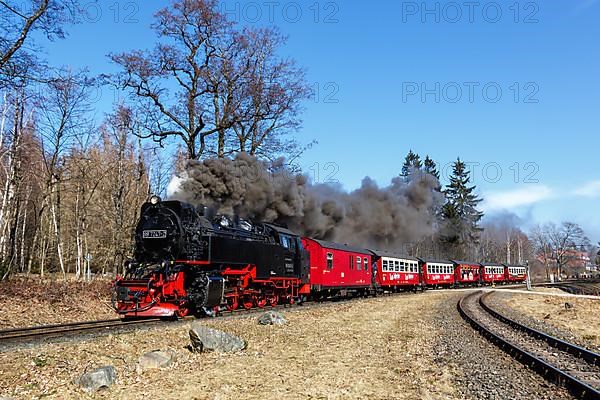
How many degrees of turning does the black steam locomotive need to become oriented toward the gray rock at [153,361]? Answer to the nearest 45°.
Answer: approximately 45° to its left

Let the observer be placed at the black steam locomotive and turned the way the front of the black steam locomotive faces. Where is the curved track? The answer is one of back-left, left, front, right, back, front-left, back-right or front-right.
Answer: left

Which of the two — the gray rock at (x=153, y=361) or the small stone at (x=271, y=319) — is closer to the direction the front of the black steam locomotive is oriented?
the gray rock

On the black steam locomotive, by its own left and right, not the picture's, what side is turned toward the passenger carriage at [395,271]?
back

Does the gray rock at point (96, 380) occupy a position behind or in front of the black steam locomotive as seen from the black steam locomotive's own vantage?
in front

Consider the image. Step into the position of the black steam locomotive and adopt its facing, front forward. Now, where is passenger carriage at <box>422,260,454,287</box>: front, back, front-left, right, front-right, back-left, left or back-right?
back

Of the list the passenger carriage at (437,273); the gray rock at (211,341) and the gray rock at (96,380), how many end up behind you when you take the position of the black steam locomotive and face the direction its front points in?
1

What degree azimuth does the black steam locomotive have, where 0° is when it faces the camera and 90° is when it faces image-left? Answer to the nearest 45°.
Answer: approximately 45°

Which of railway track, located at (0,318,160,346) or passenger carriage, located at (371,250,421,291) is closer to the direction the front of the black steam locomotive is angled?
the railway track

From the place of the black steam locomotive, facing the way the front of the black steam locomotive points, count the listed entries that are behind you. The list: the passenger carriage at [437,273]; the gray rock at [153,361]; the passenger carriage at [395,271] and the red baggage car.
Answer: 3

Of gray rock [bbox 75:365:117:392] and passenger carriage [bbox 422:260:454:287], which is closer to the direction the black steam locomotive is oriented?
the gray rock

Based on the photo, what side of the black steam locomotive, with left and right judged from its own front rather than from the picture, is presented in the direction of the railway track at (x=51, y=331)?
front

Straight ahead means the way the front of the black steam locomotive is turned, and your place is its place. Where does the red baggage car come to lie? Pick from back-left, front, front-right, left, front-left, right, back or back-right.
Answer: back
